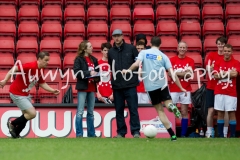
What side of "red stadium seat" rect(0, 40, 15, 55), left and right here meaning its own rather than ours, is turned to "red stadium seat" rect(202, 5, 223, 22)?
left

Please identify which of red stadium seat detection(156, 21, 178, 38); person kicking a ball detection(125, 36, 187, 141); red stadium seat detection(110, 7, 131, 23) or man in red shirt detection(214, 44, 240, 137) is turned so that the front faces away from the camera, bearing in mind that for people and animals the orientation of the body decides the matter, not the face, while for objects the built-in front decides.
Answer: the person kicking a ball

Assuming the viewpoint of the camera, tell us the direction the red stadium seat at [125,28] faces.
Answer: facing the viewer

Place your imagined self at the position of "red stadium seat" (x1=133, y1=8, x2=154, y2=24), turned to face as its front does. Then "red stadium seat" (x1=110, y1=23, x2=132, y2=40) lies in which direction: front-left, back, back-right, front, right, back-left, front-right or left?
front-right

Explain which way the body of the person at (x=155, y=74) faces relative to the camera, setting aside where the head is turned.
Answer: away from the camera

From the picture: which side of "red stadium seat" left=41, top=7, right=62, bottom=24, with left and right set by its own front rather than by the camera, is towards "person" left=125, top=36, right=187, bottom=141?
front

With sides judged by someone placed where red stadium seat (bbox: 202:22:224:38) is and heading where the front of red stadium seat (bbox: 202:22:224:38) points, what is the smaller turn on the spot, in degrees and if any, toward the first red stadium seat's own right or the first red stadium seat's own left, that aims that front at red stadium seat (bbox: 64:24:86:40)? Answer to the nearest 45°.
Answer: approximately 90° to the first red stadium seat's own right

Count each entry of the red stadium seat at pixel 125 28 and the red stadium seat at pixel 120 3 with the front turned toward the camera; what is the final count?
2

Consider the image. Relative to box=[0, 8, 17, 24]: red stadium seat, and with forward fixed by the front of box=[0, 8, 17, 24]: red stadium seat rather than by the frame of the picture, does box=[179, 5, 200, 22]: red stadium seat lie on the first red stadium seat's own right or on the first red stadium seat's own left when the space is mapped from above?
on the first red stadium seat's own left

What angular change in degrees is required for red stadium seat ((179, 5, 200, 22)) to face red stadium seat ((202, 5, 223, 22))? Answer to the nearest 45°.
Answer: approximately 90° to its left

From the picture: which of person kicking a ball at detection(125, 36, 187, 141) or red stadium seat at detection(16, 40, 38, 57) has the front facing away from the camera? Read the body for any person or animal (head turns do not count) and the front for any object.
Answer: the person kicking a ball

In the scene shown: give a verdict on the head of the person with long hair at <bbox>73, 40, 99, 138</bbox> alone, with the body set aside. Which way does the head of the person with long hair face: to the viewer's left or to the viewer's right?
to the viewer's right

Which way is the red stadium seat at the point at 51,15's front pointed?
toward the camera

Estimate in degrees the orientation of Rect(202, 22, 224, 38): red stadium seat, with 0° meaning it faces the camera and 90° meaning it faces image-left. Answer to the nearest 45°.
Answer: approximately 0°

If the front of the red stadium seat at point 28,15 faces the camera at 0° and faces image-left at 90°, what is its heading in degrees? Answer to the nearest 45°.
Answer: approximately 0°

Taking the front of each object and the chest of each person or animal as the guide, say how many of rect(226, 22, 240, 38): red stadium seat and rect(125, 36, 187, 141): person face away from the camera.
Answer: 1

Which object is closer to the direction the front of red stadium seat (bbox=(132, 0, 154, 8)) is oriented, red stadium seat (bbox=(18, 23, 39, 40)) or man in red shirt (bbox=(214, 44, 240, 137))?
the man in red shirt

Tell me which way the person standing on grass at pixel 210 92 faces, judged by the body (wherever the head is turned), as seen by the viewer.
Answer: toward the camera
